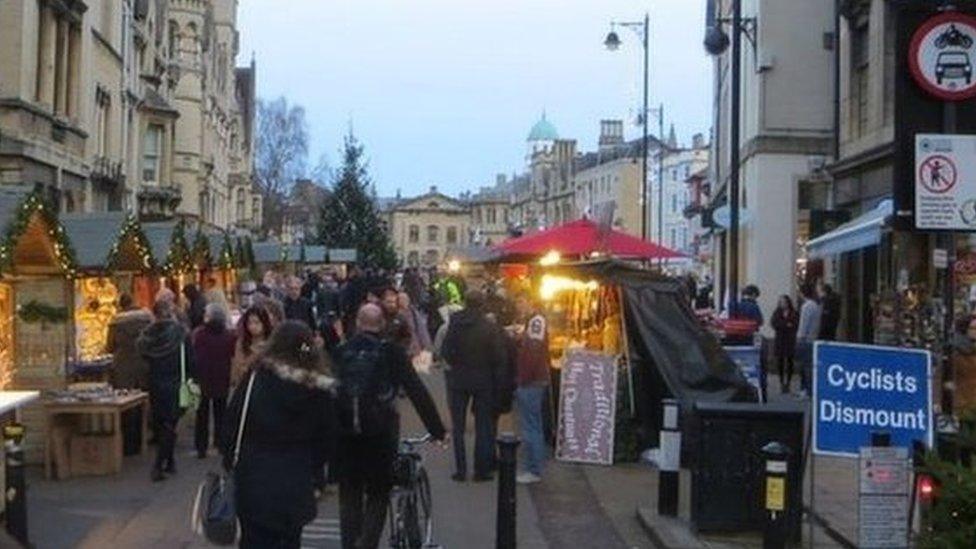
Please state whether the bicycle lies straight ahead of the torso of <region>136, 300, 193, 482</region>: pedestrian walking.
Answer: no

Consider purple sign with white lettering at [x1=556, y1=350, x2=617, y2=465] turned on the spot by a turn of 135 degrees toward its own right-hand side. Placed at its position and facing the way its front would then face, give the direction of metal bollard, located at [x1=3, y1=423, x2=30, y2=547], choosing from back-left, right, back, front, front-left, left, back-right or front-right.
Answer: left

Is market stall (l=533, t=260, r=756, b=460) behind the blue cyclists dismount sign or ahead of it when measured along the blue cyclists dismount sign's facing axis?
behind

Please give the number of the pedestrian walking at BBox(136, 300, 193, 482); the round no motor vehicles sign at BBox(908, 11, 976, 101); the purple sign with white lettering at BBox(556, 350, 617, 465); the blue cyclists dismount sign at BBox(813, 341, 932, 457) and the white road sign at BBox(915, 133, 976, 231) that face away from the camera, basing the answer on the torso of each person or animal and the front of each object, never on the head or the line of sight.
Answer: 1

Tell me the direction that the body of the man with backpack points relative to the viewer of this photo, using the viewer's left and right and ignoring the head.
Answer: facing away from the viewer

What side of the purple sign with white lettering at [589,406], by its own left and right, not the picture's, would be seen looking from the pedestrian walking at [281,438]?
front

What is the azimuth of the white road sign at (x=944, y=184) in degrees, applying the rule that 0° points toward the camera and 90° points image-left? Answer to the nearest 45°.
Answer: approximately 0°

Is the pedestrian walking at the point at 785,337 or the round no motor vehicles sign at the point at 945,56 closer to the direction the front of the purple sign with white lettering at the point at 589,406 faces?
the round no motor vehicles sign

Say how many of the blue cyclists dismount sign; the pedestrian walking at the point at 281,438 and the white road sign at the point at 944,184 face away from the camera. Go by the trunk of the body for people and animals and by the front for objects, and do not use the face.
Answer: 1

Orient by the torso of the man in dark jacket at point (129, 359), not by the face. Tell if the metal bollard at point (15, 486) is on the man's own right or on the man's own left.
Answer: on the man's own left

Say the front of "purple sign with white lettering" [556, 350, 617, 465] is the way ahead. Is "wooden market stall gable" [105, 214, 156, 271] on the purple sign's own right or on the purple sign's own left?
on the purple sign's own right

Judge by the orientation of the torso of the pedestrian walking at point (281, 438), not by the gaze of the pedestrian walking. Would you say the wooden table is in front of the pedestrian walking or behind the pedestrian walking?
in front

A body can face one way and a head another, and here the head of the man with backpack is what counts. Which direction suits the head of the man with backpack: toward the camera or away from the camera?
away from the camera

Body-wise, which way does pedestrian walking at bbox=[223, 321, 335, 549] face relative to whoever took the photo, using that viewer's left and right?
facing away from the viewer

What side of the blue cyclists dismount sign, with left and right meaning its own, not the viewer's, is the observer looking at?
front

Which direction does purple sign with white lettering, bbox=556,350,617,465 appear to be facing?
toward the camera
